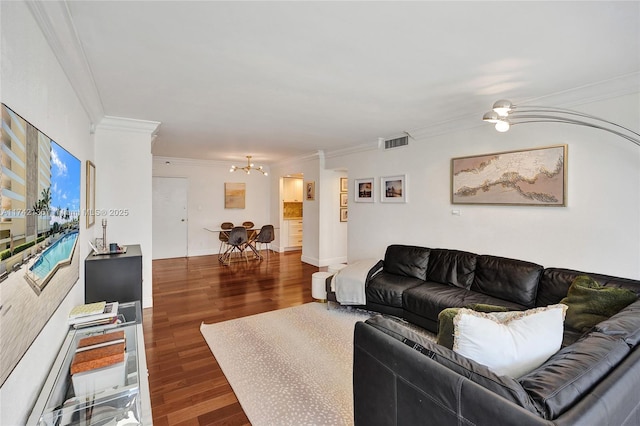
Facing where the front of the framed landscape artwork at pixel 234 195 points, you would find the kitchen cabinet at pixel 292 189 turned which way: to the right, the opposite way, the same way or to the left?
the same way

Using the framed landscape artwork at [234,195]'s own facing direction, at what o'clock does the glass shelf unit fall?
The glass shelf unit is roughly at 12 o'clock from the framed landscape artwork.

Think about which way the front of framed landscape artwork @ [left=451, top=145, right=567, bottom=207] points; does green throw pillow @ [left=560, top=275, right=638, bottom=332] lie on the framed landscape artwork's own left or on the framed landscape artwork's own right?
on the framed landscape artwork's own left

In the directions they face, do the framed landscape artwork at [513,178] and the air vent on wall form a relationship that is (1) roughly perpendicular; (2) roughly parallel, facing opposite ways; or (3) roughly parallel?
roughly parallel

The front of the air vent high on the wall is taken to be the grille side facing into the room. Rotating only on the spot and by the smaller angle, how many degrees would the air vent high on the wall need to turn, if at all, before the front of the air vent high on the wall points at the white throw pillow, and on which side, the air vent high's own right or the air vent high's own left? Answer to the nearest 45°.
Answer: approximately 45° to the air vent high's own left

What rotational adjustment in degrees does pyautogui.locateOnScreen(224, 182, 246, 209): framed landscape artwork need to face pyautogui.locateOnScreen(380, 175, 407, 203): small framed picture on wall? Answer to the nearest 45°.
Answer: approximately 45° to its left

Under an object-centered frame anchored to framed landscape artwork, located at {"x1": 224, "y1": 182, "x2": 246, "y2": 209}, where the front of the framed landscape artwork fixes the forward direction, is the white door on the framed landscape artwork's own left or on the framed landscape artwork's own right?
on the framed landscape artwork's own right

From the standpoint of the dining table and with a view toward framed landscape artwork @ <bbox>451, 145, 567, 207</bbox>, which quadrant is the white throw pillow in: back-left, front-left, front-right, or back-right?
front-right

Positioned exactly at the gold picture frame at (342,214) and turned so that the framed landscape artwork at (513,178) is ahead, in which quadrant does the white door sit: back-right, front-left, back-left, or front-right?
back-right

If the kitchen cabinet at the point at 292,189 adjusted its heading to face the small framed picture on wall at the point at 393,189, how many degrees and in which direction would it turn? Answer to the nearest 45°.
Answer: approximately 45° to its left

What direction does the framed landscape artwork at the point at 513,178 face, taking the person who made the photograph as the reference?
facing the viewer and to the left of the viewer

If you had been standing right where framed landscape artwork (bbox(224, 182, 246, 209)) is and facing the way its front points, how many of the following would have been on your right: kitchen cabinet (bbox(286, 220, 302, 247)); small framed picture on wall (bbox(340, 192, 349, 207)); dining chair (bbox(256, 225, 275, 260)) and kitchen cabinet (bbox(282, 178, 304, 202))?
0

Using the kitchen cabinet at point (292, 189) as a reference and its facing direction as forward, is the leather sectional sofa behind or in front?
in front

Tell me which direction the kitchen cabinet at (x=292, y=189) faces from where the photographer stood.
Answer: facing the viewer

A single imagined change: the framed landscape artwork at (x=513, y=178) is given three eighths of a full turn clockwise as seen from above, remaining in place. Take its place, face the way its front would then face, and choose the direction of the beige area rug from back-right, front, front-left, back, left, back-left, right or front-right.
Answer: back-left

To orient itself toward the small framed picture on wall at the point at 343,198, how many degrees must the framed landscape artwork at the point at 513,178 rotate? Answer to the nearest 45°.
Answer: approximately 90° to its right

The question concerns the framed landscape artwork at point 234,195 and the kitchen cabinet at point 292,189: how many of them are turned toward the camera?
2

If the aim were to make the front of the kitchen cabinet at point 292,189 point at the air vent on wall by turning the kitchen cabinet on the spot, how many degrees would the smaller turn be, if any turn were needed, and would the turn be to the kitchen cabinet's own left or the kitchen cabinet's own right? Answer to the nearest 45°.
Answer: approximately 45° to the kitchen cabinet's own left

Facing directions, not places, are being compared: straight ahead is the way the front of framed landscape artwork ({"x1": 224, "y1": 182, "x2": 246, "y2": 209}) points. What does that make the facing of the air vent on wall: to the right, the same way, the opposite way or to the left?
to the right
